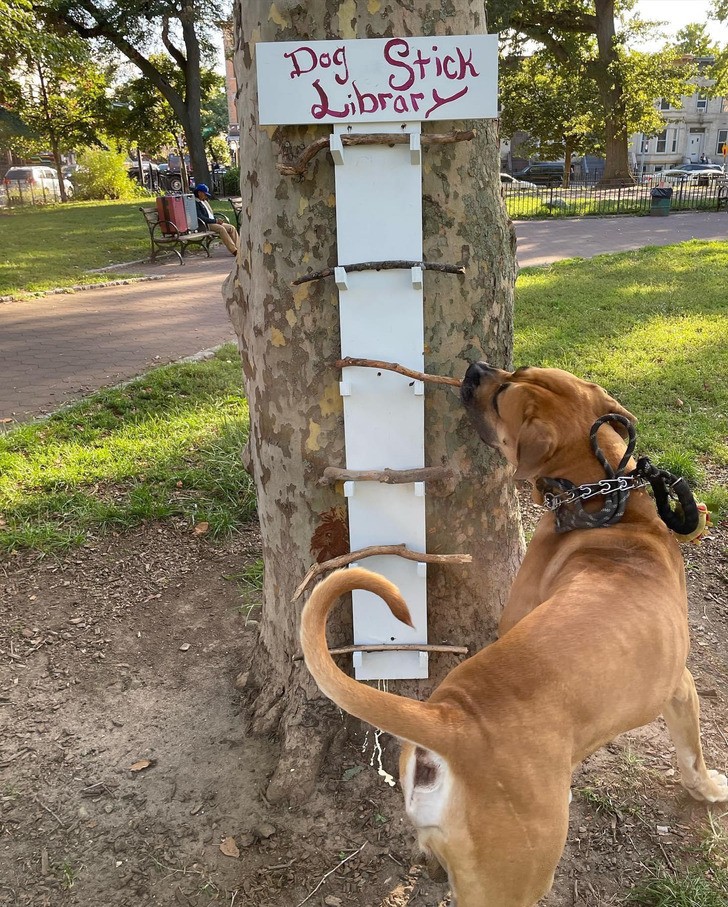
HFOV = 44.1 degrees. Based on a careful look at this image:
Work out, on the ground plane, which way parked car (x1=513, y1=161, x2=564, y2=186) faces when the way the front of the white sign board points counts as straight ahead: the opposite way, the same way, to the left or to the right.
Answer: to the right

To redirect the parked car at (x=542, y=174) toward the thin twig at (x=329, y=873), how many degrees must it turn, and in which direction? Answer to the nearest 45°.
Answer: approximately 90° to its left

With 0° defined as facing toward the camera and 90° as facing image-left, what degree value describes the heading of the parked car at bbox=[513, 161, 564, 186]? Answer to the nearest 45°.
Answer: approximately 90°

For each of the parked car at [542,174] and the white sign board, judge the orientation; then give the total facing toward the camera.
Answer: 1

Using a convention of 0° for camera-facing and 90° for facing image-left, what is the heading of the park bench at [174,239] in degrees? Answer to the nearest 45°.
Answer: approximately 315°

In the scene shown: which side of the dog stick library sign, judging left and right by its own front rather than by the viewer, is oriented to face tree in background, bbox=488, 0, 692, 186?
back
